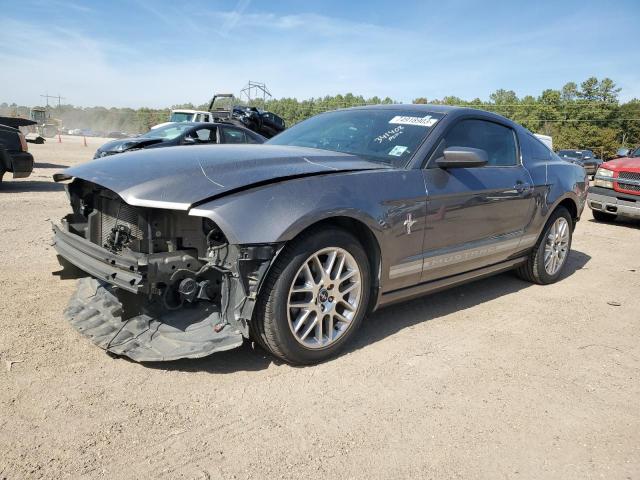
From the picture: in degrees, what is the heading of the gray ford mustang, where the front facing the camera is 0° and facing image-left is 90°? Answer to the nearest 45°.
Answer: approximately 45°

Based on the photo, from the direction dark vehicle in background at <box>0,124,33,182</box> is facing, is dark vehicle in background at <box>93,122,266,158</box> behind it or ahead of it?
behind

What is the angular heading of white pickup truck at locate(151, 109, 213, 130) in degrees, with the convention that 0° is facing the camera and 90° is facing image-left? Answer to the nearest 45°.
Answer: approximately 45°

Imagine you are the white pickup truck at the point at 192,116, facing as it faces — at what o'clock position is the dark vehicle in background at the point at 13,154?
The dark vehicle in background is roughly at 11 o'clock from the white pickup truck.

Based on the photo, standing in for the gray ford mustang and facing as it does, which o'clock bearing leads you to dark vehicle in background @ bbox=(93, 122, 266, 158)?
The dark vehicle in background is roughly at 4 o'clock from the gray ford mustang.

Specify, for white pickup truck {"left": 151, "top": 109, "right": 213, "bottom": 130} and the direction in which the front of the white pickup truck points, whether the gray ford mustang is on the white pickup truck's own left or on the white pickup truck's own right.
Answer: on the white pickup truck's own left

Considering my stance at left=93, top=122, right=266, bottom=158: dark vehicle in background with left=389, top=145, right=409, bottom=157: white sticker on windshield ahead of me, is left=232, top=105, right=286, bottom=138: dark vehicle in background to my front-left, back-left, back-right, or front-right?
back-left

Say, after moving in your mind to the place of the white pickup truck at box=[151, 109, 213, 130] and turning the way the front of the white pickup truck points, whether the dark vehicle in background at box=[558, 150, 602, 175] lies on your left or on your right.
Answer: on your left

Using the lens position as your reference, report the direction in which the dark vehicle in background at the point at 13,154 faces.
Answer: facing to the left of the viewer
